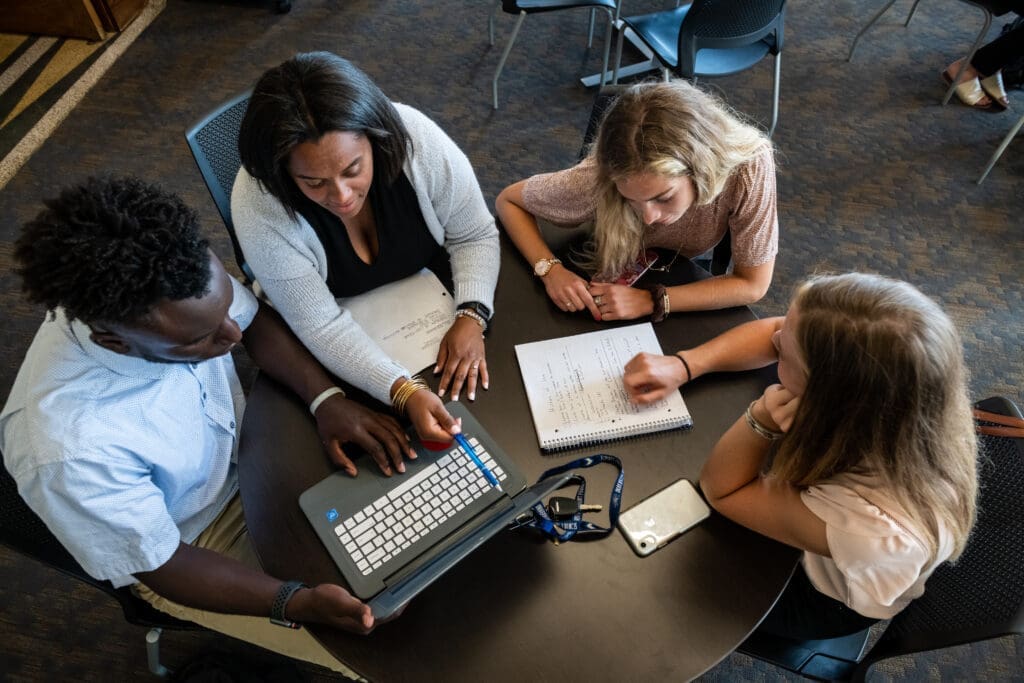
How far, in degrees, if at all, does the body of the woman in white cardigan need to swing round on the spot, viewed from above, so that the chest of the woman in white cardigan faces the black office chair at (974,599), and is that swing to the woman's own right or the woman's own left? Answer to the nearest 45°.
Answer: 0° — they already face it

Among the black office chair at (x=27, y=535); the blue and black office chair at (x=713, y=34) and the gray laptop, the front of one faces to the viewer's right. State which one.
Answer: the black office chair at (x=27, y=535)

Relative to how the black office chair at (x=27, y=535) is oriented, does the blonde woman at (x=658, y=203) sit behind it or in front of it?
in front

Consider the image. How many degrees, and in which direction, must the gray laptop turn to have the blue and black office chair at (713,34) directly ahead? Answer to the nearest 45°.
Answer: approximately 90° to its right

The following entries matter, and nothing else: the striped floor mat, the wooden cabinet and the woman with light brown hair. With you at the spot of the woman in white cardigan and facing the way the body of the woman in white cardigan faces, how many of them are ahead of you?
1

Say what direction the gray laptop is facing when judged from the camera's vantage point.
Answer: facing away from the viewer and to the left of the viewer

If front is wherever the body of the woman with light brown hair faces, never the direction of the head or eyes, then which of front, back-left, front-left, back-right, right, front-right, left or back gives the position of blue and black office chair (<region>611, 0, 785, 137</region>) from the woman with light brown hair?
right

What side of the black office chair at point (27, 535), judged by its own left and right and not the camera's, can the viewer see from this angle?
right

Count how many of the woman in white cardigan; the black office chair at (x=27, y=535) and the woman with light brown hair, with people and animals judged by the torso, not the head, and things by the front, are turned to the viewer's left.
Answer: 1

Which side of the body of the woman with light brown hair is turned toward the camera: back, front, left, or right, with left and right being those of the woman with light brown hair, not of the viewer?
left

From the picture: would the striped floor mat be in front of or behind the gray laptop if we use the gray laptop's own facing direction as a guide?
in front

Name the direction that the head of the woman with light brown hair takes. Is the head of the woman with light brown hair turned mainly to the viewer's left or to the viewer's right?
to the viewer's left

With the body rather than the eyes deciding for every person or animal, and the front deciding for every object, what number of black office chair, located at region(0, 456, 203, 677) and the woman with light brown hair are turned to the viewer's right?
1

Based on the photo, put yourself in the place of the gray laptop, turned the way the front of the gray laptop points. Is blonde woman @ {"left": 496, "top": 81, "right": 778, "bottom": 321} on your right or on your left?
on your right
